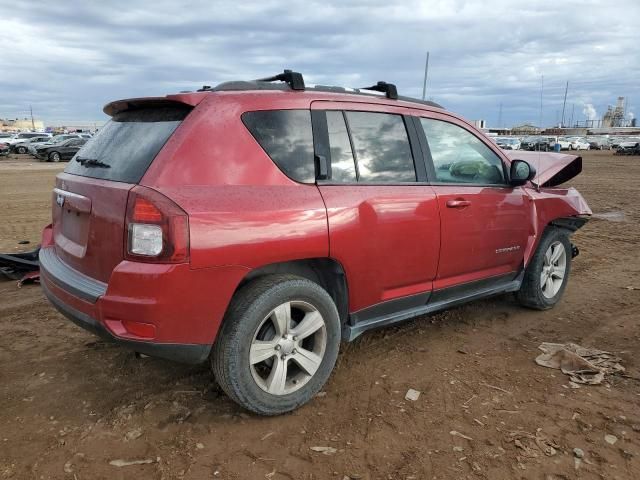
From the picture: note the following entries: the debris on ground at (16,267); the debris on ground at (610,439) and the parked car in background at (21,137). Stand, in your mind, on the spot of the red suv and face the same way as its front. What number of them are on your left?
2

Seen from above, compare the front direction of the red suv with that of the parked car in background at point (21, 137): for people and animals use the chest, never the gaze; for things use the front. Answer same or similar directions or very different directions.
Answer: very different directions

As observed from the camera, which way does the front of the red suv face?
facing away from the viewer and to the right of the viewer

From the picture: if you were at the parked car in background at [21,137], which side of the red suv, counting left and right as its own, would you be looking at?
left

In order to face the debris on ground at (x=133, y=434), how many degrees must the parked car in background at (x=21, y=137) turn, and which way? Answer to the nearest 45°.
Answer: approximately 45° to its left

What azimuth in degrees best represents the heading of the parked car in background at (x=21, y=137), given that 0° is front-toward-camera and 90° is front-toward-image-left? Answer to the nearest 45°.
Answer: approximately 45°

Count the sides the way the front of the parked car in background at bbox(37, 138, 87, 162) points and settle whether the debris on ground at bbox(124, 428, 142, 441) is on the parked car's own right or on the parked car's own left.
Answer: on the parked car's own left

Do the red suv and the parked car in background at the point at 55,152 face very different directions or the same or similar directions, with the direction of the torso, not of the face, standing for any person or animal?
very different directions
